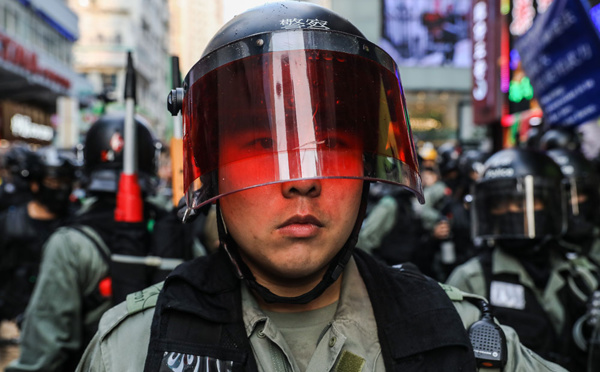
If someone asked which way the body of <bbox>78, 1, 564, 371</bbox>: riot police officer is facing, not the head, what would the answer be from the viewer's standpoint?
toward the camera

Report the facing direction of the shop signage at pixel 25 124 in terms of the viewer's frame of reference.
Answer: facing the viewer and to the right of the viewer

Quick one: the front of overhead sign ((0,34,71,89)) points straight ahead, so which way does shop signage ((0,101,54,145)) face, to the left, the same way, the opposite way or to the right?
the same way

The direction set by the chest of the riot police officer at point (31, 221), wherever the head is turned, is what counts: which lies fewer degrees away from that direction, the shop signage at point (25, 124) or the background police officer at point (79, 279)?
the background police officer

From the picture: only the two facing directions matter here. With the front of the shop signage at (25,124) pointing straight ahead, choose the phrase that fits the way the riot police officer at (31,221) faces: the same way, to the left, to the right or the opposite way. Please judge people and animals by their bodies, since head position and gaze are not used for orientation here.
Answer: the same way

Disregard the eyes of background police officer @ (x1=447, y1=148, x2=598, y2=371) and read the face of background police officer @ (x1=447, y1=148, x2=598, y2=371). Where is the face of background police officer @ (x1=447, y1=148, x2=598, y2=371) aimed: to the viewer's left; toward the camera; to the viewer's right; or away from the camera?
toward the camera

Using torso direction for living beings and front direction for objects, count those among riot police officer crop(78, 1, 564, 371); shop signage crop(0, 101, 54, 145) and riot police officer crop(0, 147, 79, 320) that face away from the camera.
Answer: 0

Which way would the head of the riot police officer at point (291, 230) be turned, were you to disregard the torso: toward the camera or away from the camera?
toward the camera

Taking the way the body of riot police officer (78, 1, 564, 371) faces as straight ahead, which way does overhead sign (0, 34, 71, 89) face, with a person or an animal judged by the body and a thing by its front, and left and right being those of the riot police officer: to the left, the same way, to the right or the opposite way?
to the left

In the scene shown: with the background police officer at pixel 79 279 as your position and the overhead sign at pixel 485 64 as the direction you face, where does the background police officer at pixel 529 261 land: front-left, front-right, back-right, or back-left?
front-right

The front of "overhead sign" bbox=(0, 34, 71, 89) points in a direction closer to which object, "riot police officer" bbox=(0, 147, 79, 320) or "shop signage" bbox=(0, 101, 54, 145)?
the riot police officer

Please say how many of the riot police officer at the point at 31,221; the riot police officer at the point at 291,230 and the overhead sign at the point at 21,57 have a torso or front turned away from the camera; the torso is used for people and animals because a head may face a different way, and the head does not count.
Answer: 0

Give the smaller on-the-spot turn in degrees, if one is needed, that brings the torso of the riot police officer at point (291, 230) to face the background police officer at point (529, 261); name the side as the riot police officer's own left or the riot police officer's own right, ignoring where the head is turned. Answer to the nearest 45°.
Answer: approximately 135° to the riot police officer's own left
